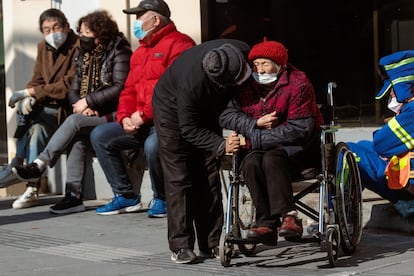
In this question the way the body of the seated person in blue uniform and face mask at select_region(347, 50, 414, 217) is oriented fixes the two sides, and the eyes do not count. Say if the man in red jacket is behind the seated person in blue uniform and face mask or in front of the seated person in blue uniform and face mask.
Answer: in front

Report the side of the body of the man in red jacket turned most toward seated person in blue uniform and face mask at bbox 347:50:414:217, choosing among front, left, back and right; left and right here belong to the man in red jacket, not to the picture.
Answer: left

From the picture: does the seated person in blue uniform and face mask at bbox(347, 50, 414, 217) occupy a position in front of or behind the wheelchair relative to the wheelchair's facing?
behind

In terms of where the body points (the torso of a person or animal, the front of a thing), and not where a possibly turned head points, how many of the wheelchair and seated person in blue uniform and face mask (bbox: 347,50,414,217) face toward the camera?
1

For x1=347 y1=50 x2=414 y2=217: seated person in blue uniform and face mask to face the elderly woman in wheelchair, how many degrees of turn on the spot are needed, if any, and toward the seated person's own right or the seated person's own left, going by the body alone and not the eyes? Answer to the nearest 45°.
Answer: approximately 45° to the seated person's own left

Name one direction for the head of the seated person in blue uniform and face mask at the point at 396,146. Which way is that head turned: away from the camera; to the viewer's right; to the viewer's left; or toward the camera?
to the viewer's left

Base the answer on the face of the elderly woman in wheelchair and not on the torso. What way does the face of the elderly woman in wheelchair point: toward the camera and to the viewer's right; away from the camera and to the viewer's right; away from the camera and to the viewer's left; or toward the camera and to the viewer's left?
toward the camera and to the viewer's left

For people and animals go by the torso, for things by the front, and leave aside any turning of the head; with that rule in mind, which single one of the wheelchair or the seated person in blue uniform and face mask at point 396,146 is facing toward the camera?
the wheelchair

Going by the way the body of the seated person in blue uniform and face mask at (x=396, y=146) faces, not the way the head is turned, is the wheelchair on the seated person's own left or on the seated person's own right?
on the seated person's own left

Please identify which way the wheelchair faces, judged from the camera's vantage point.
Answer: facing the viewer

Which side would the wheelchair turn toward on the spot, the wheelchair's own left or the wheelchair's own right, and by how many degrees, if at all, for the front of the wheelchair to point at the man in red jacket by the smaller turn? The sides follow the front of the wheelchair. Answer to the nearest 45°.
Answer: approximately 135° to the wheelchair's own right

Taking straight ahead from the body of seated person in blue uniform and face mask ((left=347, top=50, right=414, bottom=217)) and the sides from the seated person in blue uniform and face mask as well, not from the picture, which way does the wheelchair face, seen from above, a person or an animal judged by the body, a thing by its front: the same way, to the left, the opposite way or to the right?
to the left

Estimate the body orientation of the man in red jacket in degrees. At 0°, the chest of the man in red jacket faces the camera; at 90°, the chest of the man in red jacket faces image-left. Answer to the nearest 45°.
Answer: approximately 45°

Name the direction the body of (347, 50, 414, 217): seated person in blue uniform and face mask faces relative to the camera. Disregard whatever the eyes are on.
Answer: to the viewer's left
